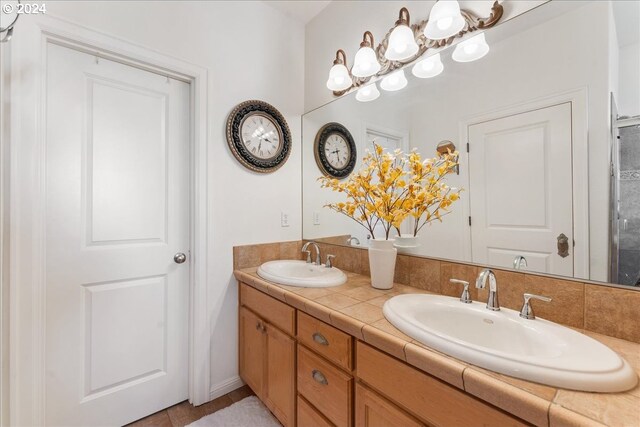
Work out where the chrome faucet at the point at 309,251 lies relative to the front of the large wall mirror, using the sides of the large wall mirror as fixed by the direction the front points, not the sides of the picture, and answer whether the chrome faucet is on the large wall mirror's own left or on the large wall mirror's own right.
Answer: on the large wall mirror's own right

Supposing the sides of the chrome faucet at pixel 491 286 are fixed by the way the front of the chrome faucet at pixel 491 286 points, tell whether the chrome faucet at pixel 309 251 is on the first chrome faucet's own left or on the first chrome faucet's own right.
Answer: on the first chrome faucet's own right

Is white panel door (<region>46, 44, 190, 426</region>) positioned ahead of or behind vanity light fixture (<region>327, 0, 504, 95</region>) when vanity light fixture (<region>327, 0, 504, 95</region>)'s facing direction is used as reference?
ahead

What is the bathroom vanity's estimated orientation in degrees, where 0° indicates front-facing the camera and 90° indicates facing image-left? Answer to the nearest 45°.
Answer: approximately 45°

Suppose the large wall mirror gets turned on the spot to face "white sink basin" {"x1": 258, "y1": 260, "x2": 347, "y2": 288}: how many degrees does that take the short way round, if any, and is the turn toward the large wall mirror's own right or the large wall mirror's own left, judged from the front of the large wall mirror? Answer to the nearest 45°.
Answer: approximately 45° to the large wall mirror's own right

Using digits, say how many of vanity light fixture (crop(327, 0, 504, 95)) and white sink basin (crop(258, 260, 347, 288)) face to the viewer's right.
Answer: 0

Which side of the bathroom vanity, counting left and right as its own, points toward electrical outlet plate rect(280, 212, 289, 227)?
right

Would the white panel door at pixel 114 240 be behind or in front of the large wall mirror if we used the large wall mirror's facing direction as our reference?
in front

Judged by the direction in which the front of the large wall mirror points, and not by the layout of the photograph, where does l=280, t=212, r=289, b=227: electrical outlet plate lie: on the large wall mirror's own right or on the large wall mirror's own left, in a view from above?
on the large wall mirror's own right

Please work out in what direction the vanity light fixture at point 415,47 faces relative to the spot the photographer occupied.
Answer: facing the viewer and to the left of the viewer

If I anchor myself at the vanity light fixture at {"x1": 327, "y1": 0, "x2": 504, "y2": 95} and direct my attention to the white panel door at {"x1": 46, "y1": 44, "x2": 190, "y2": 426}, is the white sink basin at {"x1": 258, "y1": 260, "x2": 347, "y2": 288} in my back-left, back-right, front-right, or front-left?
front-right
